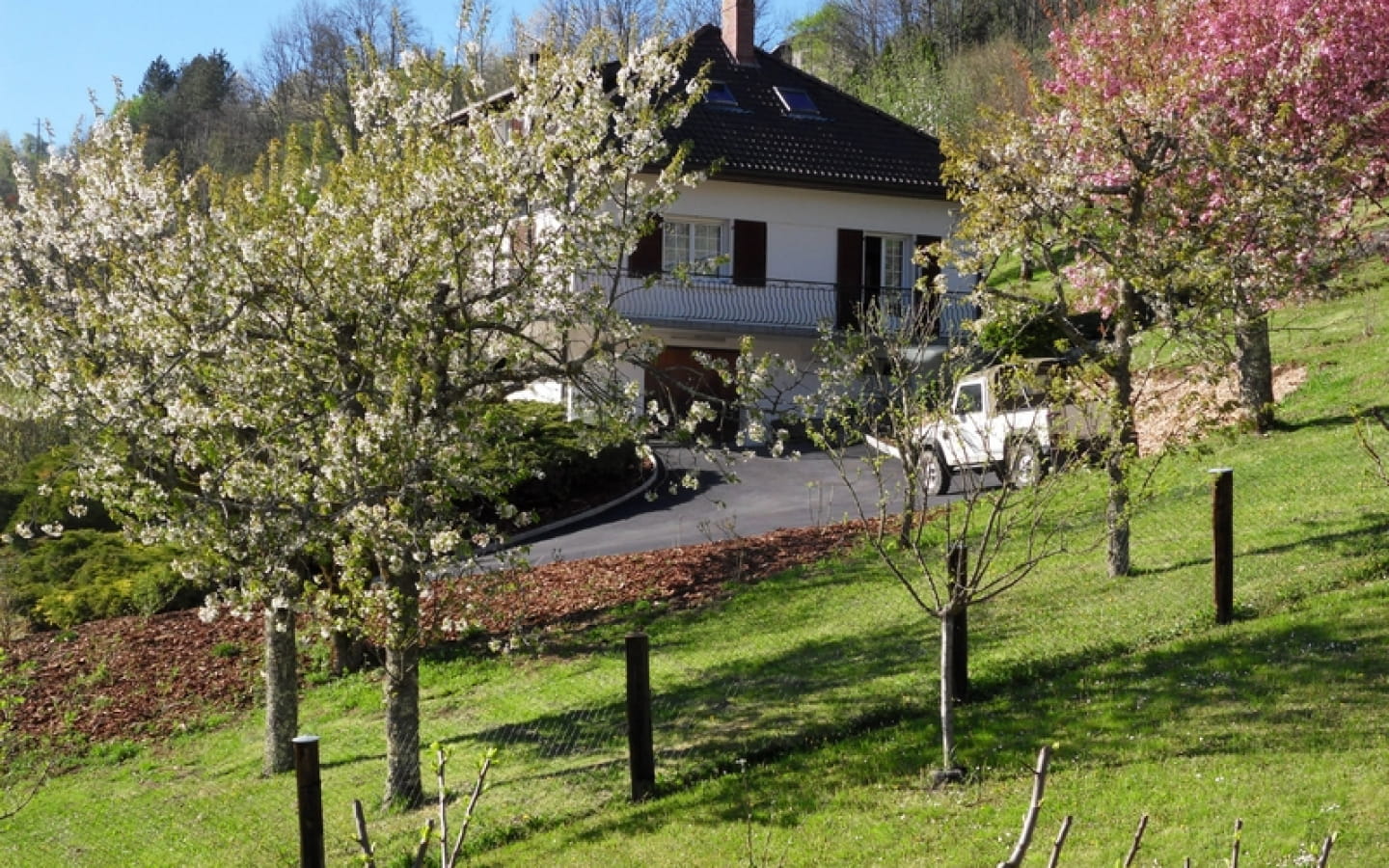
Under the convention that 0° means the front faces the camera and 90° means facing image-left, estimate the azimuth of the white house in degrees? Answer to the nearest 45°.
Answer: approximately 0°

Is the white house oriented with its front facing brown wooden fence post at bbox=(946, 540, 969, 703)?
yes

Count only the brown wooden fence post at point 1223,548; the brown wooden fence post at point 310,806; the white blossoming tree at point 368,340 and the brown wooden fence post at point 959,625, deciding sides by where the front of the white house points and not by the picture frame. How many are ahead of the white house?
4

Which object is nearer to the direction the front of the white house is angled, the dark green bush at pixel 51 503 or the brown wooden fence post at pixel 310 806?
the brown wooden fence post

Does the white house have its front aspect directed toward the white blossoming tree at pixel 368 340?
yes

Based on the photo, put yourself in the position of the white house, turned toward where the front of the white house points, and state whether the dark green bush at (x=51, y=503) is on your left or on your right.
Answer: on your right

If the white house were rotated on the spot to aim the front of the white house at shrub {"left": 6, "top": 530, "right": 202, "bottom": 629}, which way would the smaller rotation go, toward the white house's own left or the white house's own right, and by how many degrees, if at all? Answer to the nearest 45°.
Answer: approximately 45° to the white house's own right

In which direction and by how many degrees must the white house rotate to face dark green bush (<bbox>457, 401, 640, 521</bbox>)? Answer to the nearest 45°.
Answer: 0° — it already faces it

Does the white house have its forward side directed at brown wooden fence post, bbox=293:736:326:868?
yes

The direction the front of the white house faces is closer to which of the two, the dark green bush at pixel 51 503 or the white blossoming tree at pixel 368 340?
the white blossoming tree
